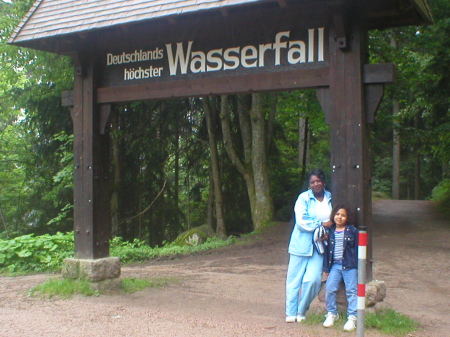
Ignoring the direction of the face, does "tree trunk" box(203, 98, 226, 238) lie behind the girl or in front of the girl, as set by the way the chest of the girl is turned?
behind

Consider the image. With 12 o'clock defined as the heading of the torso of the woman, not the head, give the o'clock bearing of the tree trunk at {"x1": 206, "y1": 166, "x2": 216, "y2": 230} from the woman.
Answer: The tree trunk is roughly at 7 o'clock from the woman.

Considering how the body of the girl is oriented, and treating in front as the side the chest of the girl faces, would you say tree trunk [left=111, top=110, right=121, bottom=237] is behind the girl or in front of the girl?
behind

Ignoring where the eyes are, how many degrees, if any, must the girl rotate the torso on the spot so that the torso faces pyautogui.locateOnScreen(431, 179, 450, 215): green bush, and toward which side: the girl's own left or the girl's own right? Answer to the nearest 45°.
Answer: approximately 180°

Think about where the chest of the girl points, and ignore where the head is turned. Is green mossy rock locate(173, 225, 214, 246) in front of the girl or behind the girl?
behind

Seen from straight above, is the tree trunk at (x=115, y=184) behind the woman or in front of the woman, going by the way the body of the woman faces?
behind

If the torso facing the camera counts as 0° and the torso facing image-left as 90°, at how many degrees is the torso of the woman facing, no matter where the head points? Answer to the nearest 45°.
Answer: approximately 315°

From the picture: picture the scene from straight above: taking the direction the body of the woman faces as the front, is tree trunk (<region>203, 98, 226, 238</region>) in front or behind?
behind

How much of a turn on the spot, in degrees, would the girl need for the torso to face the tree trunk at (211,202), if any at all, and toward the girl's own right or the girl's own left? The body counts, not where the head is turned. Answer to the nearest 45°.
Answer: approximately 180°

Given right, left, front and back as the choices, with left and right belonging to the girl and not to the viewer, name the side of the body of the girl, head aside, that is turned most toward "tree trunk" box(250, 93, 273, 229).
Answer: back

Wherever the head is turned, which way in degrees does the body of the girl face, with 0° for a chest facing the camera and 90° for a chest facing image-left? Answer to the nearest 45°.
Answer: approximately 0°
